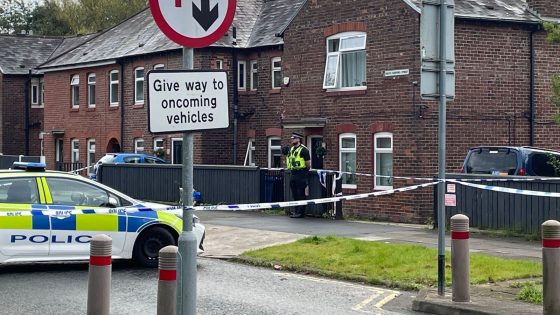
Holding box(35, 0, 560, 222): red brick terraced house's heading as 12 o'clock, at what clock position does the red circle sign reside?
The red circle sign is roughly at 11 o'clock from the red brick terraced house.

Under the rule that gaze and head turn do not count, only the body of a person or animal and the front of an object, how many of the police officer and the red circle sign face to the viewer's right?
0

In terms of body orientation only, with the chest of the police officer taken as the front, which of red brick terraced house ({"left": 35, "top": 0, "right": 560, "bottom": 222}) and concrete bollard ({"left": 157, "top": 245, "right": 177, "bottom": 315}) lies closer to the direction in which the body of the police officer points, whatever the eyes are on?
the concrete bollard

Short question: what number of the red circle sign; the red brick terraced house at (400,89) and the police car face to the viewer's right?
1

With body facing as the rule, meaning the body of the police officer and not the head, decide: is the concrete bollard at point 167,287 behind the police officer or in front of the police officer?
in front

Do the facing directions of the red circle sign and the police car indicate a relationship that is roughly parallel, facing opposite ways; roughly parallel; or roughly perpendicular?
roughly perpendicular

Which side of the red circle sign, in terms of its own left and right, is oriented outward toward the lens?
front

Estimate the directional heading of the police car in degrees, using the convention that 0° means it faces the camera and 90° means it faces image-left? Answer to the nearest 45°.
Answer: approximately 270°

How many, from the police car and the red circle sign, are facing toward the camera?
1

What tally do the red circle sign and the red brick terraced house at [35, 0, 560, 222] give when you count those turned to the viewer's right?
0

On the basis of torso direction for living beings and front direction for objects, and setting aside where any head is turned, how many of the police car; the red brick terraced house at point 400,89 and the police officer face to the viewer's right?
1

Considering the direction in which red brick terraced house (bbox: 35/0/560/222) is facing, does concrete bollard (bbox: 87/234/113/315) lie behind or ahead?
ahead

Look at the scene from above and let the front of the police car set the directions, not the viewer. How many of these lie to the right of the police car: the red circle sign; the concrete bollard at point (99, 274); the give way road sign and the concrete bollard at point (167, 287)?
4

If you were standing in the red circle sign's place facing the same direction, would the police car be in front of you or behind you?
behind
